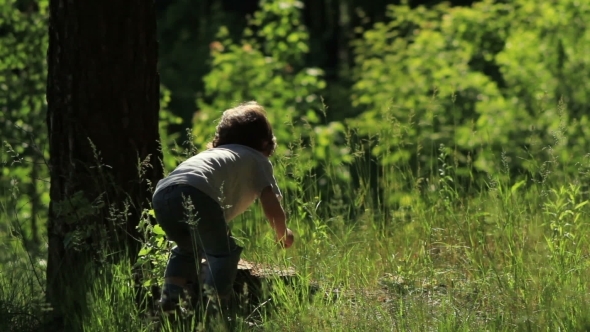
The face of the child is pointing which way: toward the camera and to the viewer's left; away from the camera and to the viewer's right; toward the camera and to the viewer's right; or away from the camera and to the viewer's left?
away from the camera and to the viewer's right

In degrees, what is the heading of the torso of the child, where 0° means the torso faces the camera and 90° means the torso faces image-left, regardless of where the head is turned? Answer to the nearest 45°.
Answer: approximately 225°

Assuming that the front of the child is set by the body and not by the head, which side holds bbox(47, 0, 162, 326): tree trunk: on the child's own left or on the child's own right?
on the child's own left
